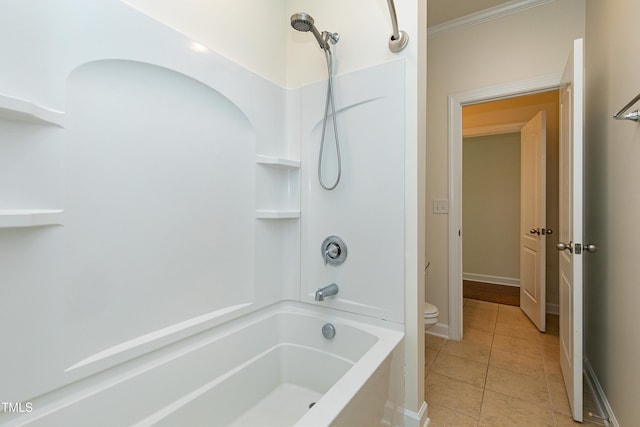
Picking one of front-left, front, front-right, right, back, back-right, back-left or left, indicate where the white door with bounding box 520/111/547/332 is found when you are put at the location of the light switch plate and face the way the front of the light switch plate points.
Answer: back-left

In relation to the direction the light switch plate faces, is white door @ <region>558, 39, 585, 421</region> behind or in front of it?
in front

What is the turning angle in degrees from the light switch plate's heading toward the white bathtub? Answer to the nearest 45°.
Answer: approximately 45° to its right

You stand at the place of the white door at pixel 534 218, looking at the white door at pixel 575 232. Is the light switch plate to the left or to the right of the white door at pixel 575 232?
right

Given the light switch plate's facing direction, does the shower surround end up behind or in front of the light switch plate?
in front

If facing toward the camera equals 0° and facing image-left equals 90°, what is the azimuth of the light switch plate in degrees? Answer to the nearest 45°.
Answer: approximately 0°
